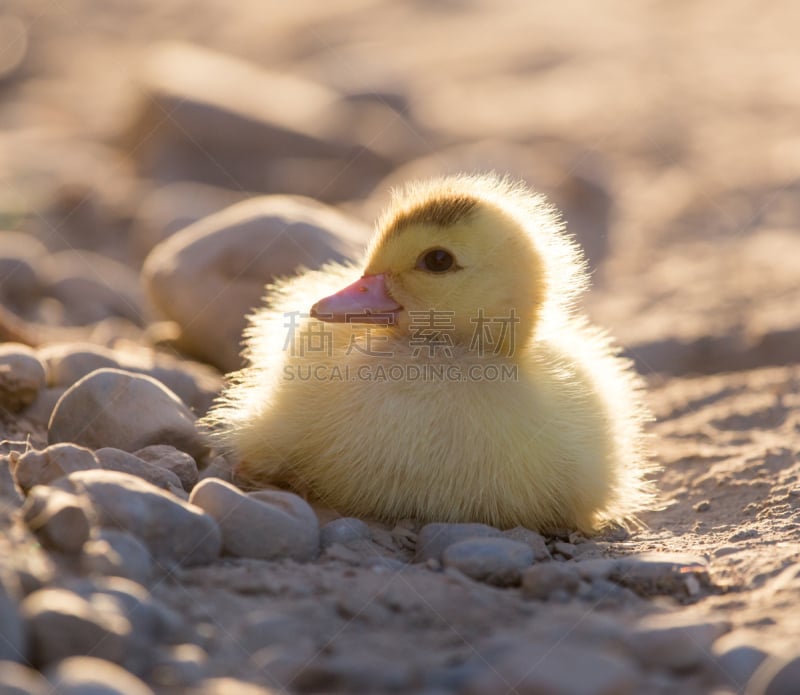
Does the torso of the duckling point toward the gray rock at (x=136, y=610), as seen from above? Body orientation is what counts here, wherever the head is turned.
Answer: no

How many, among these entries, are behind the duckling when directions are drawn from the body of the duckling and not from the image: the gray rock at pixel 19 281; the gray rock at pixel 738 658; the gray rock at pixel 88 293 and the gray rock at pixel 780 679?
2

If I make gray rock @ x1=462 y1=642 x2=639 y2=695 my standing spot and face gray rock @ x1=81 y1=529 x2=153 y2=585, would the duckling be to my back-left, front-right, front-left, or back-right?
front-right

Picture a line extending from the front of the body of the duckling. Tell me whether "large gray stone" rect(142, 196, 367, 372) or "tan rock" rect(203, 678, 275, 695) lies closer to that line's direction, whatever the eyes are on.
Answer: the tan rock

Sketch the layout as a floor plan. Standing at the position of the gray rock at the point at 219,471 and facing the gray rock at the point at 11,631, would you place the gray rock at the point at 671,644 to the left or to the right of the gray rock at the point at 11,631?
left

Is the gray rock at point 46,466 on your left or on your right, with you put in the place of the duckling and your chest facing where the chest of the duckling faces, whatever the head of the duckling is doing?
on your right

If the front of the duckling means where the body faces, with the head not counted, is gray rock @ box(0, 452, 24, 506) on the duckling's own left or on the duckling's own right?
on the duckling's own right
